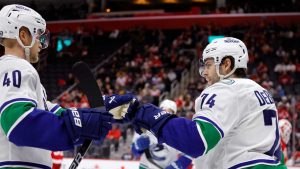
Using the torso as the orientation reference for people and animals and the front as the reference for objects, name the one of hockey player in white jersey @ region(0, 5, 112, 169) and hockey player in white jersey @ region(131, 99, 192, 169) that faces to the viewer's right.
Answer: hockey player in white jersey @ region(0, 5, 112, 169)

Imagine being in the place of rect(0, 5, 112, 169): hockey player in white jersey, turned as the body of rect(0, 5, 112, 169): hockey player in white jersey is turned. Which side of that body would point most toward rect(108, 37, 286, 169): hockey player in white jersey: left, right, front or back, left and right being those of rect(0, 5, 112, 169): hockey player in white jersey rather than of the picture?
front

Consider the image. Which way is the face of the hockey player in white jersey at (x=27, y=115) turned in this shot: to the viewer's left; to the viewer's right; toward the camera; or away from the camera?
to the viewer's right

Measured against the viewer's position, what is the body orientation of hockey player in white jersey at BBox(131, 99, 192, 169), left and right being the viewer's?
facing the viewer and to the left of the viewer

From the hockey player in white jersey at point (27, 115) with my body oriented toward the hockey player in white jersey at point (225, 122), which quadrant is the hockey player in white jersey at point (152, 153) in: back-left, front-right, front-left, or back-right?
front-left

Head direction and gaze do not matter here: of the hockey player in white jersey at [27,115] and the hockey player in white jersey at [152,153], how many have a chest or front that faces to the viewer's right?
1

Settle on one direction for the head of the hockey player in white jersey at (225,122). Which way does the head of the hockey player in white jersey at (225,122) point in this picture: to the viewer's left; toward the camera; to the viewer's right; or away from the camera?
to the viewer's left

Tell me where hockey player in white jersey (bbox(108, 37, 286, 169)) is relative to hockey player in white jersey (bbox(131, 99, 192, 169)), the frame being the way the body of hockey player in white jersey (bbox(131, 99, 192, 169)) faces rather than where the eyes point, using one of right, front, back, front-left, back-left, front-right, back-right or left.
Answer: front-left

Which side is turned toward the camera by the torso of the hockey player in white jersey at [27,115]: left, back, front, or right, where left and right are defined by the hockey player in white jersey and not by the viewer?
right
